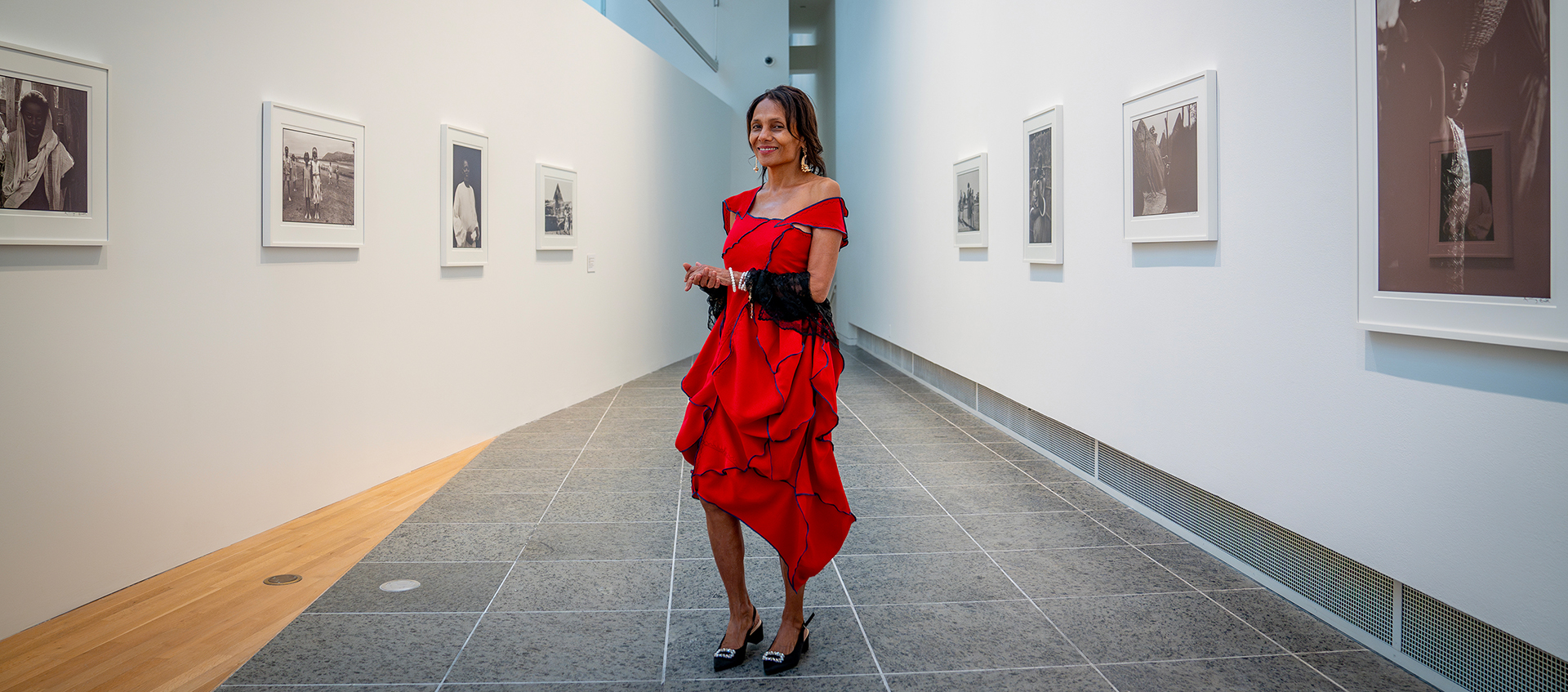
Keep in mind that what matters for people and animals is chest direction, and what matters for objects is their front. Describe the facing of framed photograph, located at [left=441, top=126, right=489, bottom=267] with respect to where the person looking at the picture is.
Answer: facing the viewer and to the right of the viewer

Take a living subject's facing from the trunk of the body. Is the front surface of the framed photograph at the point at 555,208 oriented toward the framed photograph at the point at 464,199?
no

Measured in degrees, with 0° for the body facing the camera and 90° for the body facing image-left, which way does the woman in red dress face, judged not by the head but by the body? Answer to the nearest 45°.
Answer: approximately 45°

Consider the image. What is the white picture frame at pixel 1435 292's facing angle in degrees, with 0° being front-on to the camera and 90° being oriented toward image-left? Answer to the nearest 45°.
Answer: approximately 45°

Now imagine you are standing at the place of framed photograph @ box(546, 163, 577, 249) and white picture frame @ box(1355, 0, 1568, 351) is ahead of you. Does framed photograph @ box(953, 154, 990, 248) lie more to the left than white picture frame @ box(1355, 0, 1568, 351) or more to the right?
left

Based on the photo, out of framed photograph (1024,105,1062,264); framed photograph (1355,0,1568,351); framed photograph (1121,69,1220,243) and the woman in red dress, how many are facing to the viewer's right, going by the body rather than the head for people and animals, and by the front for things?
0

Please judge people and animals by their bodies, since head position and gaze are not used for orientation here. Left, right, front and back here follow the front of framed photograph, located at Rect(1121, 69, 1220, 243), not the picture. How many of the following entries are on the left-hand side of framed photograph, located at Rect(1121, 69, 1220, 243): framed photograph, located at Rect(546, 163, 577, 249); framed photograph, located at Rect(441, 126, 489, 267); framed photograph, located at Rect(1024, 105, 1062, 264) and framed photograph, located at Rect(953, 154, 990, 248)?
0

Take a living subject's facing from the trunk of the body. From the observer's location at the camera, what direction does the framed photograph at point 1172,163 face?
facing the viewer and to the left of the viewer

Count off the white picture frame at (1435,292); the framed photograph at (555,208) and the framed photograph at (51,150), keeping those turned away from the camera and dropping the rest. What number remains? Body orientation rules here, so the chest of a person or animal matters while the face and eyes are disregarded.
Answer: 0

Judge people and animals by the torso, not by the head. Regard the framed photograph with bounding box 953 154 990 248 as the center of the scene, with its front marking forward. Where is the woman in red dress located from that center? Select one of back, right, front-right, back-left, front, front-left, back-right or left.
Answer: front-left

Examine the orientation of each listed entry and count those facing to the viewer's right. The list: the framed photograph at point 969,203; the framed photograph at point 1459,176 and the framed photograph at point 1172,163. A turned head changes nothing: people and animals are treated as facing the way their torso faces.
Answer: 0

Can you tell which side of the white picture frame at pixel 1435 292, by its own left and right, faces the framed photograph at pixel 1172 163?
right

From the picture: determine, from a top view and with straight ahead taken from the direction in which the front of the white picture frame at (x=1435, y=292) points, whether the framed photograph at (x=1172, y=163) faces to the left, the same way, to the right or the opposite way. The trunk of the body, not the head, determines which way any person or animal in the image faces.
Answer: the same way

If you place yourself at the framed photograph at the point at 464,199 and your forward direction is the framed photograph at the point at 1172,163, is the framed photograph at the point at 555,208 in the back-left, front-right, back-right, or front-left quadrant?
back-left

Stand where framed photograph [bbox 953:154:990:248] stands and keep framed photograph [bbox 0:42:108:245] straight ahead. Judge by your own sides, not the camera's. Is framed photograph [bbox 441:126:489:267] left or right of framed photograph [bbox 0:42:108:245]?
right

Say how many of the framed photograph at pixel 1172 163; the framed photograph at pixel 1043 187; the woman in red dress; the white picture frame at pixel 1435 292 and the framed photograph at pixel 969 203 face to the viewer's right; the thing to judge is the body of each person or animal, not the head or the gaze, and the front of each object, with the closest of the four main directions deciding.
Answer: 0

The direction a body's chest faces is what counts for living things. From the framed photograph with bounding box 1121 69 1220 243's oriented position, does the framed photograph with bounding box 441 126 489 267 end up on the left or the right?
on its right

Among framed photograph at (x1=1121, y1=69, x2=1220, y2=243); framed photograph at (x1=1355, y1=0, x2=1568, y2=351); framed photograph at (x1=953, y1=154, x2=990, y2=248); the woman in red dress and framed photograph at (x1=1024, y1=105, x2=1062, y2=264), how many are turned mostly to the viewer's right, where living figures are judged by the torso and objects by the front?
0

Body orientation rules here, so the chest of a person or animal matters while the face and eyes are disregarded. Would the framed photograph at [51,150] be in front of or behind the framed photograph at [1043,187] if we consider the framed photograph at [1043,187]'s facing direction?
in front

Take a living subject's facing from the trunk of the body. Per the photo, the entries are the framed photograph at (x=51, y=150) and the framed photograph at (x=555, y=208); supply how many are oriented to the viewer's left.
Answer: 0

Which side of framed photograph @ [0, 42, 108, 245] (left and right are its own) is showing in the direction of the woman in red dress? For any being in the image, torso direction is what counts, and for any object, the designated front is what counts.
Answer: front
